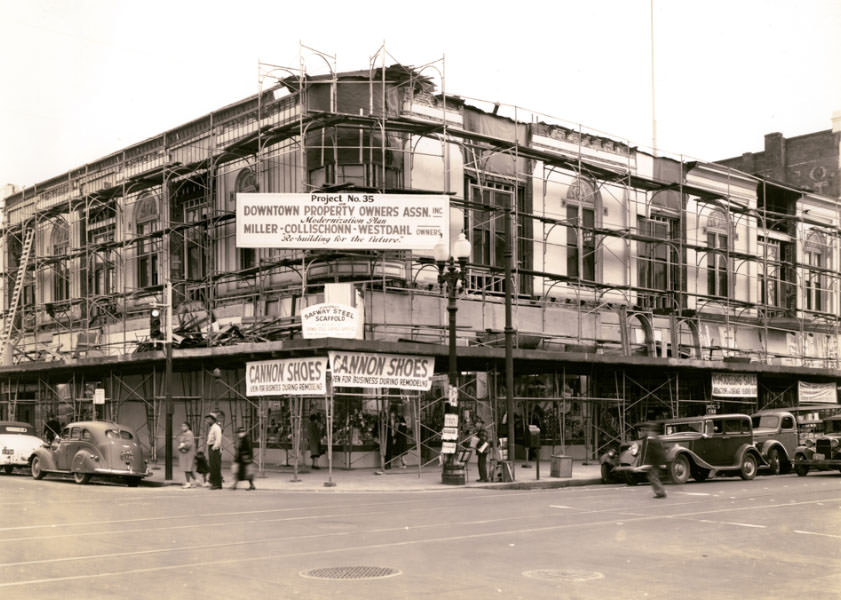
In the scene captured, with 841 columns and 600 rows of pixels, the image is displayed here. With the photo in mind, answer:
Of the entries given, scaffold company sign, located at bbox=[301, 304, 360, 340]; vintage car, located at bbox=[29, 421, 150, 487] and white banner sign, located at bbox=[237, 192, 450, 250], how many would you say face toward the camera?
2

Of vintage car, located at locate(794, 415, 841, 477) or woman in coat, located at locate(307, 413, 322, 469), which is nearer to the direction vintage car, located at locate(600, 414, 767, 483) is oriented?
the woman in coat

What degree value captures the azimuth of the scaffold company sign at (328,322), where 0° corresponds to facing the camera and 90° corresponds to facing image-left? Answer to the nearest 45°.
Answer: approximately 0°

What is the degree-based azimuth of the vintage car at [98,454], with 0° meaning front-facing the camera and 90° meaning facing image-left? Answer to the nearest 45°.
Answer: approximately 135°

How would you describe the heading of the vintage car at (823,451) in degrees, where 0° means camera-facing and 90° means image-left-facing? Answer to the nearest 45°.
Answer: approximately 45°
